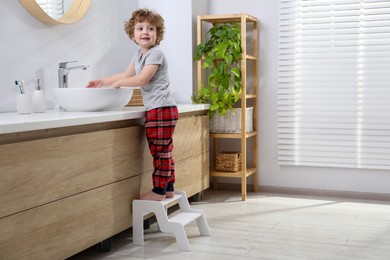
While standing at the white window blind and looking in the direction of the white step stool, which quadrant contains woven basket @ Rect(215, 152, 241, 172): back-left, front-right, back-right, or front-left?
front-right

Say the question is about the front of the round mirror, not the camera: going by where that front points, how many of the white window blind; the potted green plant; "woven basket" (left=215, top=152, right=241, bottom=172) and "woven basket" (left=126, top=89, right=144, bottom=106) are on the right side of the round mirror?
0

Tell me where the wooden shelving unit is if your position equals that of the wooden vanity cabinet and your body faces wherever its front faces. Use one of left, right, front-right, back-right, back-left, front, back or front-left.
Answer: left

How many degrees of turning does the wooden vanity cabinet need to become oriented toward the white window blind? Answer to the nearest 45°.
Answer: approximately 90° to its left

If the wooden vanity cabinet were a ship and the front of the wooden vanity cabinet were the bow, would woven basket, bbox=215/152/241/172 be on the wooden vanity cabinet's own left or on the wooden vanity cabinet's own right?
on the wooden vanity cabinet's own left

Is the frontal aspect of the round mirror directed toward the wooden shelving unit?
no

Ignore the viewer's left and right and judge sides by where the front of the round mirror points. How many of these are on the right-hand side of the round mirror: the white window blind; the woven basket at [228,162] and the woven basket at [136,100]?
0

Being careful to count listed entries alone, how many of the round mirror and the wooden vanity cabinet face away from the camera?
0

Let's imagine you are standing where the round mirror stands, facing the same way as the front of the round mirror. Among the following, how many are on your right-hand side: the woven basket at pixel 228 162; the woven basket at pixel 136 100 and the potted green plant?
0

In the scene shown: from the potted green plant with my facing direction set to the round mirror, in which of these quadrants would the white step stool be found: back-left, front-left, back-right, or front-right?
front-left

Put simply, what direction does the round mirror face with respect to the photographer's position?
facing the viewer and to the right of the viewer

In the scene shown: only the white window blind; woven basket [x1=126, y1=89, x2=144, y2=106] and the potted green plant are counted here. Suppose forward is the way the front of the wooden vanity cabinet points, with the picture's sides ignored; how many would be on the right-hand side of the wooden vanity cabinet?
0

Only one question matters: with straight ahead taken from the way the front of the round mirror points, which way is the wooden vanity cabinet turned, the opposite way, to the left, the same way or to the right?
the same way

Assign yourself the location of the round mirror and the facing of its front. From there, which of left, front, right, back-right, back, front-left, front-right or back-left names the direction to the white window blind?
front-left

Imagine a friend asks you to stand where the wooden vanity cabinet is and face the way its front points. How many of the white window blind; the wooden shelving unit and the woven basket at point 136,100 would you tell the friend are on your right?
0

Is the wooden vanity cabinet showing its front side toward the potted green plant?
no
